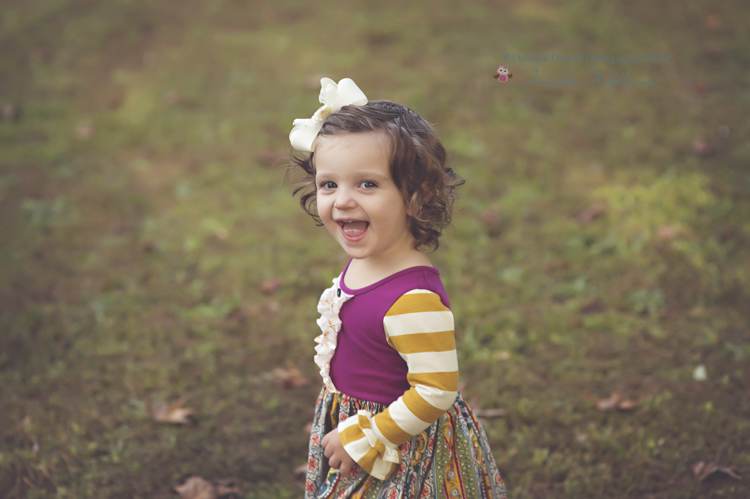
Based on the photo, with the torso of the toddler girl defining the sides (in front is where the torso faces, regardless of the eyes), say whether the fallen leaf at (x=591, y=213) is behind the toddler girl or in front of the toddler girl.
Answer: behind

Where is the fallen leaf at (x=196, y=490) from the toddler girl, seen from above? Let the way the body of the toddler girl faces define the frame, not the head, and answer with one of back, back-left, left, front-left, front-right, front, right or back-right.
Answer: right

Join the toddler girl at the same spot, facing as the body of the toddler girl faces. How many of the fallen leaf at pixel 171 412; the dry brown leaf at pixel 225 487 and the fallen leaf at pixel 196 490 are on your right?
3

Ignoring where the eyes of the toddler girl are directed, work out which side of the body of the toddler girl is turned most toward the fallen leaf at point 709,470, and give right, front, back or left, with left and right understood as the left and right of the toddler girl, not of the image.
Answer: back

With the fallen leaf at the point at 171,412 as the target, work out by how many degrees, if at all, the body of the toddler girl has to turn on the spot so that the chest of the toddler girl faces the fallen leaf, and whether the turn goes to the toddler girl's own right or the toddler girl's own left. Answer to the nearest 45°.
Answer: approximately 90° to the toddler girl's own right

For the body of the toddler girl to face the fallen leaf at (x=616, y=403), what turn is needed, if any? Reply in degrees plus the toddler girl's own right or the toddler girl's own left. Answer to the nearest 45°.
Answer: approximately 180°

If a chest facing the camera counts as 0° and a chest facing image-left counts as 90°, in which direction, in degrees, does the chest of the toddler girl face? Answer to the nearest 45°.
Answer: approximately 45°

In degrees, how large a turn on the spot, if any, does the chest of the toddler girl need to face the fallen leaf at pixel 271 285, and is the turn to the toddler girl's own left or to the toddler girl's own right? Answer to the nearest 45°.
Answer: approximately 135° to the toddler girl's own right

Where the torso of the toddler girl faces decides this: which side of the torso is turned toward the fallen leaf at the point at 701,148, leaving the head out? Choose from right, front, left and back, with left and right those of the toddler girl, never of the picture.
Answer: back
